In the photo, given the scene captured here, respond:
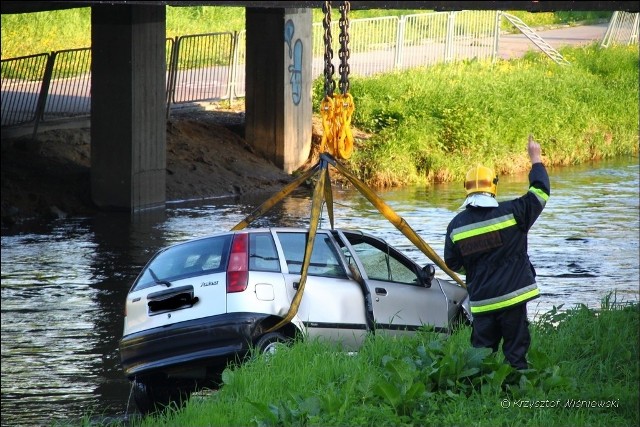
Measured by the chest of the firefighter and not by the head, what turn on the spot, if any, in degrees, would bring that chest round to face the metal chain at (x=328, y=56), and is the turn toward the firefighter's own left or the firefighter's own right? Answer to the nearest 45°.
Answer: approximately 45° to the firefighter's own left

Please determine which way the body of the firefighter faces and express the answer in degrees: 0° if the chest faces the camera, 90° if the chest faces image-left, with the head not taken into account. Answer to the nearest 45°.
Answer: approximately 180°

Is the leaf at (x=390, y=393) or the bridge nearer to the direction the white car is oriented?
the bridge

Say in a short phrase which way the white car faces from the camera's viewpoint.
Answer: facing away from the viewer and to the right of the viewer

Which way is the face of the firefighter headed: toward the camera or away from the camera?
away from the camera

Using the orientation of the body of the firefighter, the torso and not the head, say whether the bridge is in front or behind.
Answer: in front

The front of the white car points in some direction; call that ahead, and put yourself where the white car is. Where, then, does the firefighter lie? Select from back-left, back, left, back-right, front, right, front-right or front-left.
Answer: right

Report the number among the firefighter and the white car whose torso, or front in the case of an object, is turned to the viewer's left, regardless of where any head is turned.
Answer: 0

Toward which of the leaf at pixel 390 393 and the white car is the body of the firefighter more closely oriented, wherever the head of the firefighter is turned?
the white car
